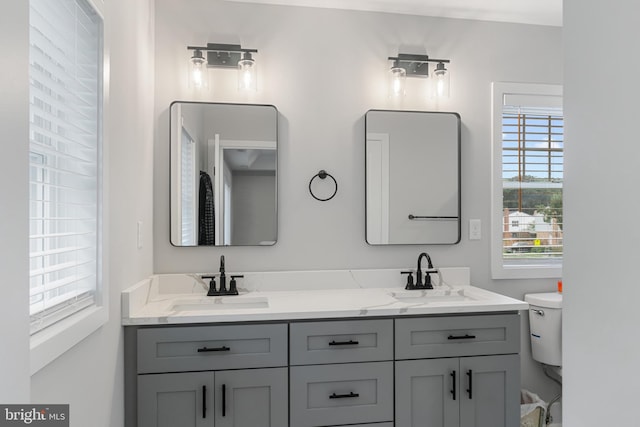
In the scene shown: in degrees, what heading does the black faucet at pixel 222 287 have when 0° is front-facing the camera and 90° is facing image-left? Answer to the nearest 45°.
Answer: approximately 0°

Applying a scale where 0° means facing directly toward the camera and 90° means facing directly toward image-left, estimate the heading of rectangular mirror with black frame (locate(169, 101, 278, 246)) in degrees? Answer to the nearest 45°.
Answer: approximately 0°

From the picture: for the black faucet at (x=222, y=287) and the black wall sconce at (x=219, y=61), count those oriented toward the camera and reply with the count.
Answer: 2

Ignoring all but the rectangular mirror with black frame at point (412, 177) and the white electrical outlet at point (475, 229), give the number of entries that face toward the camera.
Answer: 2

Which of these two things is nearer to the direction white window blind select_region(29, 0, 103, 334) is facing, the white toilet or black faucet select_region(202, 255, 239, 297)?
the white toilet

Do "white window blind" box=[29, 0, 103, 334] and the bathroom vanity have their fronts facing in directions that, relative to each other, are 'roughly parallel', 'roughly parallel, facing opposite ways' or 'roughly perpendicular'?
roughly perpendicular

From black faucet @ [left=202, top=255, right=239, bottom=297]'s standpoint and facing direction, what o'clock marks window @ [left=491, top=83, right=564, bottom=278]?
The window is roughly at 9 o'clock from the black faucet.
